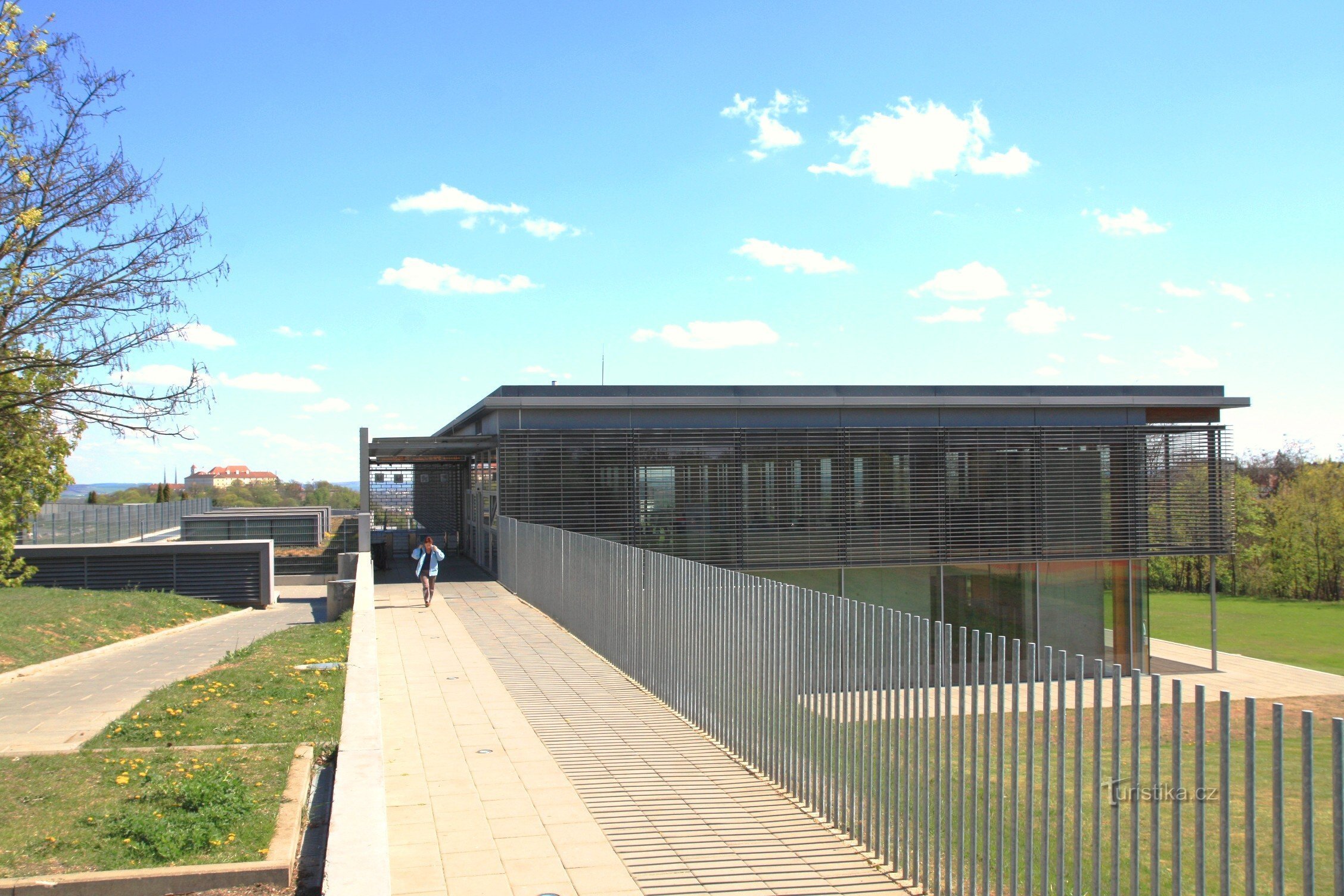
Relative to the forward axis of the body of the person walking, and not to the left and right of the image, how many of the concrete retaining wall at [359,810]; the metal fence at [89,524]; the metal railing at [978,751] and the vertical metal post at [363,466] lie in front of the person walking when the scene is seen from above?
2

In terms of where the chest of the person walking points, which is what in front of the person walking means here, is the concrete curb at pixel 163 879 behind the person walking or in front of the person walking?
in front

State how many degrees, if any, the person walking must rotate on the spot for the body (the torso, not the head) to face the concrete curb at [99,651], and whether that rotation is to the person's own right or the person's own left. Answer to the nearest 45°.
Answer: approximately 90° to the person's own right

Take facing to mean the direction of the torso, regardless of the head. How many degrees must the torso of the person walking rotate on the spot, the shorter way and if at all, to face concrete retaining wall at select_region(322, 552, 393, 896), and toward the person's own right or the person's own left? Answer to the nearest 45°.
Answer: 0° — they already face it

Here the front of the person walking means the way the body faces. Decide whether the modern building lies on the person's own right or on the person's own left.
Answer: on the person's own left

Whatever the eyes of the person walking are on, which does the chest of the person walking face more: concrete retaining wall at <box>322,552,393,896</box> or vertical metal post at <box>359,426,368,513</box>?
the concrete retaining wall

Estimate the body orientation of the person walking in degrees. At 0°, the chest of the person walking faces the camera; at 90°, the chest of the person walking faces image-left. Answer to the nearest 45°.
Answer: approximately 0°

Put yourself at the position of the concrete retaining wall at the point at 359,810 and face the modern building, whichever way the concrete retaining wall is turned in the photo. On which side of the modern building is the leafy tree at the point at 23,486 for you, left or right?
left
